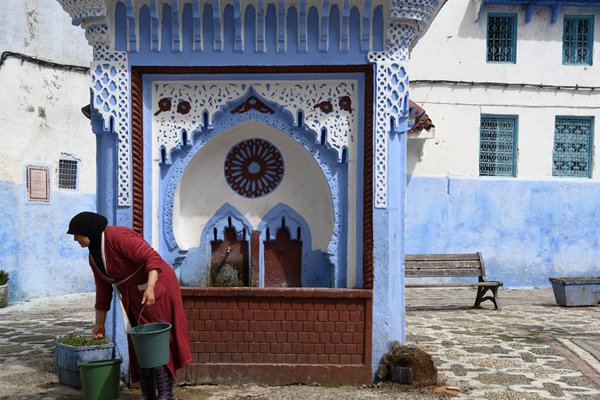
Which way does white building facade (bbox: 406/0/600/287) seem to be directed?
toward the camera

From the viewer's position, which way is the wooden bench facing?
facing the viewer and to the right of the viewer

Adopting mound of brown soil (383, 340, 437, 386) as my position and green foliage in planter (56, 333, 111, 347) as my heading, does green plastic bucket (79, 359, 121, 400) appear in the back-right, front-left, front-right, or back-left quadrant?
front-left

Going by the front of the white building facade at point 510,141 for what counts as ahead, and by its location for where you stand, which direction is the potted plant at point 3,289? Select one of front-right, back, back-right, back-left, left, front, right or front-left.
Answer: front-right

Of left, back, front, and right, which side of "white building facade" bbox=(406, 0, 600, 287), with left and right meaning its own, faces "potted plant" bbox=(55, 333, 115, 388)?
front

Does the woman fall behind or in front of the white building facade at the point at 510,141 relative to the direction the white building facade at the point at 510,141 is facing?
in front

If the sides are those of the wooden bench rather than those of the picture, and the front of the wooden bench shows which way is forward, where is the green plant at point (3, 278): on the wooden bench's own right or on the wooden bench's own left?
on the wooden bench's own right

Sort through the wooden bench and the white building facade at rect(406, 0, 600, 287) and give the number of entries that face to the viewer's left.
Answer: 0

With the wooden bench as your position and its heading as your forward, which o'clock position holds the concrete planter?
The concrete planter is roughly at 10 o'clock from the wooden bench.

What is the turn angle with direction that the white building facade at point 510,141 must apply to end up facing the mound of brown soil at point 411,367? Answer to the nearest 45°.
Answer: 0° — it already faces it

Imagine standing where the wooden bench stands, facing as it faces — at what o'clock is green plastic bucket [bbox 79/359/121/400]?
The green plastic bucket is roughly at 2 o'clock from the wooden bench.

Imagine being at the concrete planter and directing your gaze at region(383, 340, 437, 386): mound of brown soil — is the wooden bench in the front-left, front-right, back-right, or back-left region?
front-right

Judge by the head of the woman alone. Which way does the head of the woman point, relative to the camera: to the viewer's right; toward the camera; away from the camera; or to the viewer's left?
to the viewer's left

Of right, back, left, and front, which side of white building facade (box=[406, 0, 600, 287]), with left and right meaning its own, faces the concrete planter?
front
